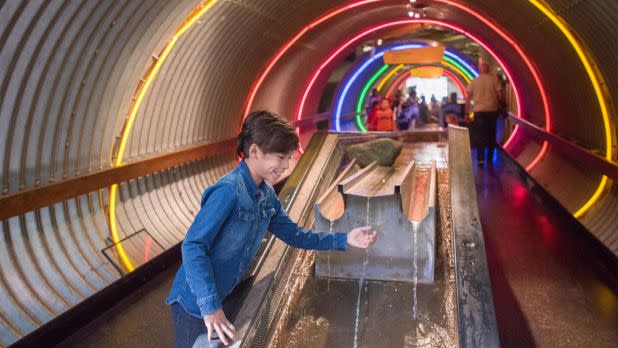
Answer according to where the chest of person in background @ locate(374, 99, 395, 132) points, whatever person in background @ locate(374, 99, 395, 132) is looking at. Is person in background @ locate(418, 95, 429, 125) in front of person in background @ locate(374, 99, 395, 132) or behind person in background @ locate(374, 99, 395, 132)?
behind

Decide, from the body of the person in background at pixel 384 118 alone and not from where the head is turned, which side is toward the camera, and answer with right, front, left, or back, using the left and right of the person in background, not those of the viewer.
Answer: front

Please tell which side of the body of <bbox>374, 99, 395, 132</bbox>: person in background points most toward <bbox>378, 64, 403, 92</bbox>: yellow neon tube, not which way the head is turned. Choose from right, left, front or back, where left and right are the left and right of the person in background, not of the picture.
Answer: back

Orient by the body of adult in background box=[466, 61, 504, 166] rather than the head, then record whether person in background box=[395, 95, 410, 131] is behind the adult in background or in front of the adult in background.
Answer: in front

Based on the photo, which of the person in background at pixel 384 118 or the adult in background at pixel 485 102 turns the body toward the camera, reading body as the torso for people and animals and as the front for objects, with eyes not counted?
the person in background

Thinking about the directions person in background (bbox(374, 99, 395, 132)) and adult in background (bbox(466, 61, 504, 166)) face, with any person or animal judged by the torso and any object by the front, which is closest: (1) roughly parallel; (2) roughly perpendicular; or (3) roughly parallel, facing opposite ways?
roughly parallel, facing opposite ways

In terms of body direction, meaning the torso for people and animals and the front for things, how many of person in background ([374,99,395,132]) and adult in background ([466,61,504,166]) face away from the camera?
1

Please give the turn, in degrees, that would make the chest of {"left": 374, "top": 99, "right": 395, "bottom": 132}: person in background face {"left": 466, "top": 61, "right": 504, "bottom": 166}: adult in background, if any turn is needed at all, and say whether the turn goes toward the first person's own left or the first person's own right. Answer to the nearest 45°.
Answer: approximately 45° to the first person's own left

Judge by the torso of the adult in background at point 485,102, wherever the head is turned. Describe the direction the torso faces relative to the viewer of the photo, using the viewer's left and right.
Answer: facing away from the viewer

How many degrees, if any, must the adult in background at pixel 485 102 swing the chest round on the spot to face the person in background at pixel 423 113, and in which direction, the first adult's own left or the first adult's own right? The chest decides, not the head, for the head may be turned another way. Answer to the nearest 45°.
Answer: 0° — they already face them
